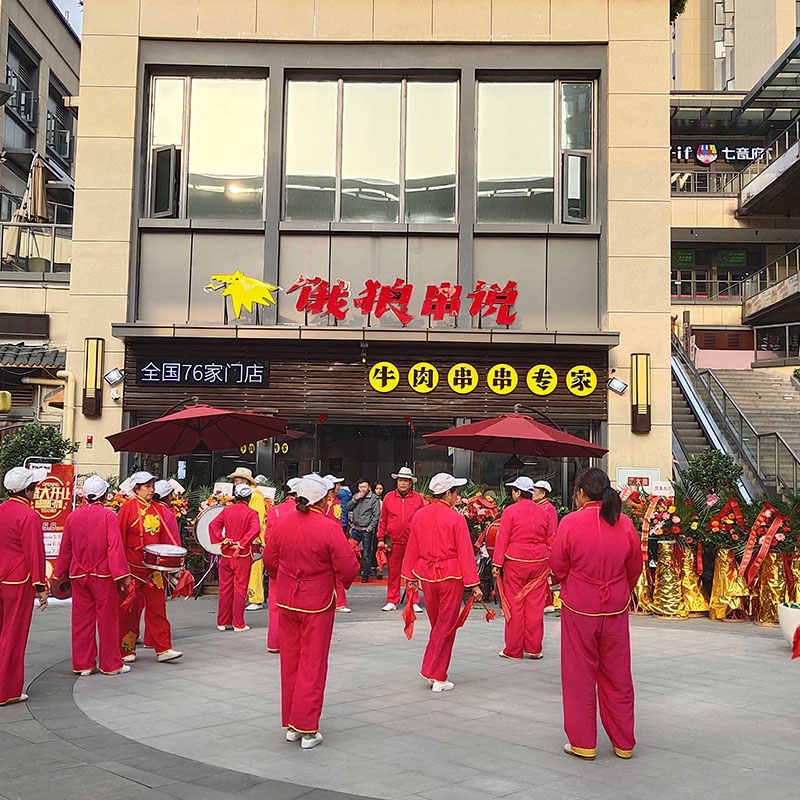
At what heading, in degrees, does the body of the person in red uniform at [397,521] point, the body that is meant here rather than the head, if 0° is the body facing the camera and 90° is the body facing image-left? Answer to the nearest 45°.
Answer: approximately 0°

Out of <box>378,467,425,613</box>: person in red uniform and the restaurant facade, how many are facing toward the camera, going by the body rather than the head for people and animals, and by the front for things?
2

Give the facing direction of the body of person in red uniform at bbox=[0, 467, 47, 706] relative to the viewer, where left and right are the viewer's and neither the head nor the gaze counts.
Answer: facing away from the viewer and to the right of the viewer

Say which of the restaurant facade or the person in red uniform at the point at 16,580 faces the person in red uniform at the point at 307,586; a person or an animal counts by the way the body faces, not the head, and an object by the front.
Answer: the restaurant facade

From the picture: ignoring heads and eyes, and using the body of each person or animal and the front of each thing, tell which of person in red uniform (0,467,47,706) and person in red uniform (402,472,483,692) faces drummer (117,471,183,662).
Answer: person in red uniform (0,467,47,706)

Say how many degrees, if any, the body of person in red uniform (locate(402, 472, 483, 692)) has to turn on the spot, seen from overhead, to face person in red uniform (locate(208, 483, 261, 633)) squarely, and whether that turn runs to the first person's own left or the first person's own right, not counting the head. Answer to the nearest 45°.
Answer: approximately 90° to the first person's own left

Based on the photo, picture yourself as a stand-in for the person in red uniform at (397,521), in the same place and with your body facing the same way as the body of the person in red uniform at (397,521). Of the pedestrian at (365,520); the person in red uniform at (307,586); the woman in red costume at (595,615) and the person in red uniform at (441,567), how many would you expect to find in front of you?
3

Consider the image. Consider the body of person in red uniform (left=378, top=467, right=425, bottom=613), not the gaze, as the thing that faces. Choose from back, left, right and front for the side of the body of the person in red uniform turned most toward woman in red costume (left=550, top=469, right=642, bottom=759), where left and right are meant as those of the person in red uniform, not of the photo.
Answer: front

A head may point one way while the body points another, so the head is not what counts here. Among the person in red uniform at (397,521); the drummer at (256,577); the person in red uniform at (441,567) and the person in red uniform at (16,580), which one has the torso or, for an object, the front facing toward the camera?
the person in red uniform at (397,521)

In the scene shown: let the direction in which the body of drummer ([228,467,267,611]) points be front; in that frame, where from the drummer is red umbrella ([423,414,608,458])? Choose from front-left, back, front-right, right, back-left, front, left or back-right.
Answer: back-left

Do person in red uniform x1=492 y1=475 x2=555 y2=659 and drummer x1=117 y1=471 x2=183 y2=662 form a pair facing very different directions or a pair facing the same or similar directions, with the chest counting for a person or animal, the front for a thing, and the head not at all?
very different directions

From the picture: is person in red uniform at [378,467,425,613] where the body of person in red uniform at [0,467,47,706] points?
yes

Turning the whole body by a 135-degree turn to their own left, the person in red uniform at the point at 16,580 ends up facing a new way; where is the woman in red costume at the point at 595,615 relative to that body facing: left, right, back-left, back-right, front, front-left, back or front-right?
back-left
